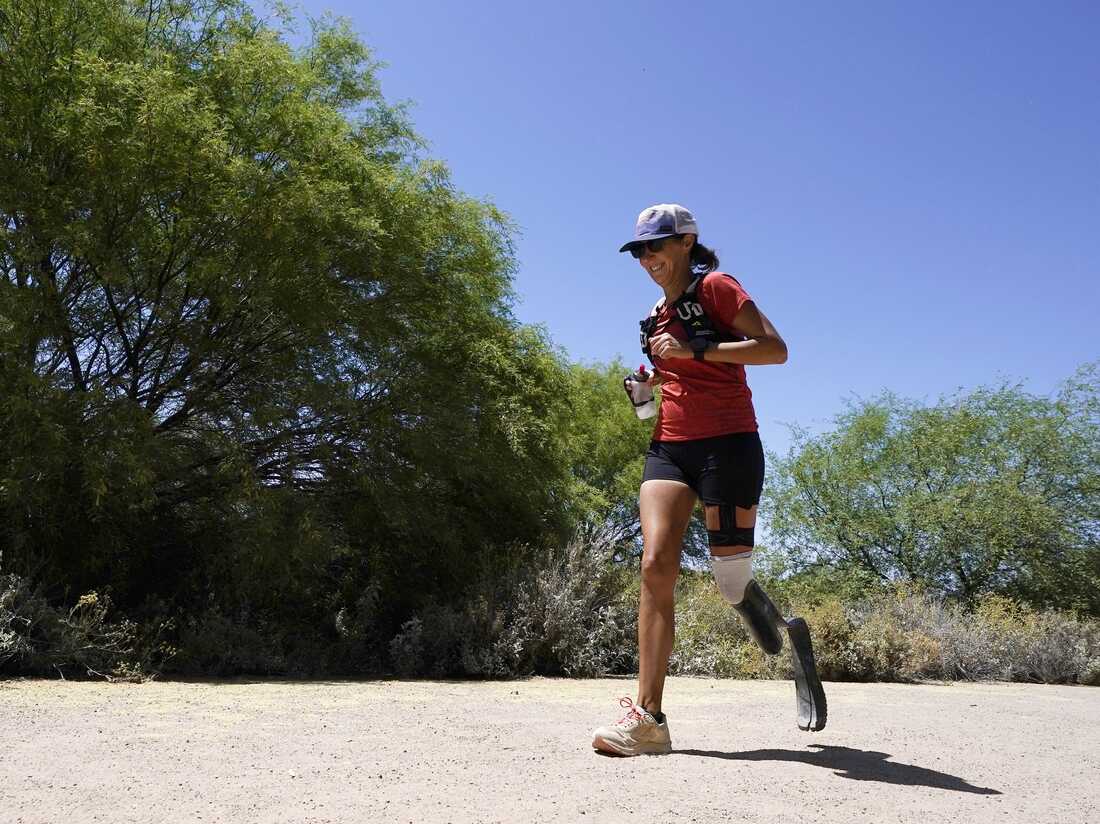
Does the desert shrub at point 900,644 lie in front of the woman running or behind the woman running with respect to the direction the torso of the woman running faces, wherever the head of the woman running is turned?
behind

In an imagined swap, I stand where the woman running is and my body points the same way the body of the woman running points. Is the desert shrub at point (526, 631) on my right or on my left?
on my right

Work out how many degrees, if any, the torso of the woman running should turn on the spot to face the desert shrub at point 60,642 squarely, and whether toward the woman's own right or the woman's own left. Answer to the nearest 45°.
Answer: approximately 90° to the woman's own right

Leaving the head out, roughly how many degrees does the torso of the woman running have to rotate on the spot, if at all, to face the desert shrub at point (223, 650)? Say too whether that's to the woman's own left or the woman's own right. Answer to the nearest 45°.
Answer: approximately 90° to the woman's own right

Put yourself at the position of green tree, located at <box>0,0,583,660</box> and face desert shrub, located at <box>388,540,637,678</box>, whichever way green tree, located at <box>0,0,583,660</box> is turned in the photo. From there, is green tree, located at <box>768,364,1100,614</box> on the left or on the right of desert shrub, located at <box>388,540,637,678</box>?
left

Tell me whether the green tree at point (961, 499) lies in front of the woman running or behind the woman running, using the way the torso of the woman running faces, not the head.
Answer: behind

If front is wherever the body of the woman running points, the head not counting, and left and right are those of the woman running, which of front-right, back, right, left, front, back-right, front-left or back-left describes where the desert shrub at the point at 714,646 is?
back-right

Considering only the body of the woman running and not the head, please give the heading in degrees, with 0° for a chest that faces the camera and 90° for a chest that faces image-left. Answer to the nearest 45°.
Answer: approximately 45°
